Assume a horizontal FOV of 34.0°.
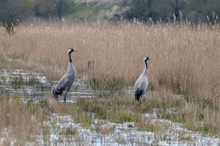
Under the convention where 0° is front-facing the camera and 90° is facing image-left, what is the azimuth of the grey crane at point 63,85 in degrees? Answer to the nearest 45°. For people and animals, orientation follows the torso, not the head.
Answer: approximately 270°

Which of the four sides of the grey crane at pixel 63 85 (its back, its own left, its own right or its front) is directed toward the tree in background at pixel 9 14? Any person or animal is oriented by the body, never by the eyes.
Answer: left
